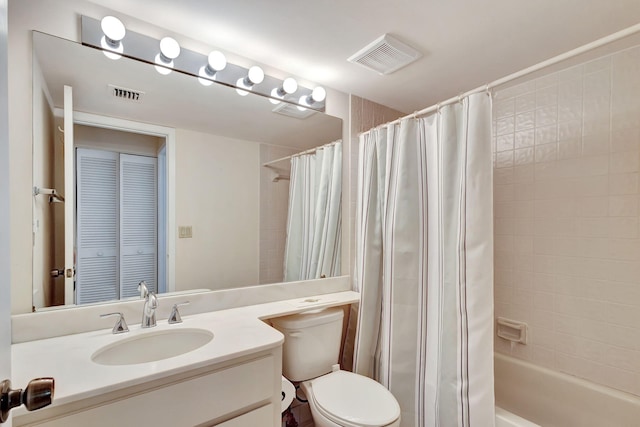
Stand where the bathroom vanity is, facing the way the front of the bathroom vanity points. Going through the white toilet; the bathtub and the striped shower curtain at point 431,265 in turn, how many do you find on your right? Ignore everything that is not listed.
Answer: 0

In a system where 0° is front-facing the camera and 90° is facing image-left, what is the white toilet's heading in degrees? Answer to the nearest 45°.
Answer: approximately 315°

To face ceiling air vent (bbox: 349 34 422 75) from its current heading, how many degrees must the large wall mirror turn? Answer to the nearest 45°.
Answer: approximately 45° to its left

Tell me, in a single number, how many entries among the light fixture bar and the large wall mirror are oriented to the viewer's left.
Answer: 0

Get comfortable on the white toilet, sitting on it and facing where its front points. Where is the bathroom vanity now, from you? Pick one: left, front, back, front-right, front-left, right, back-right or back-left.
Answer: right

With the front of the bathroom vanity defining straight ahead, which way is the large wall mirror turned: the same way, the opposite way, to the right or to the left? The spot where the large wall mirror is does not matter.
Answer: the same way

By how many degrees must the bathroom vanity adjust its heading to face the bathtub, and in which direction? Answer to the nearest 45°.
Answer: approximately 45° to its left

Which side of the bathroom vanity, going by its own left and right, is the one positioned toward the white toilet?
left

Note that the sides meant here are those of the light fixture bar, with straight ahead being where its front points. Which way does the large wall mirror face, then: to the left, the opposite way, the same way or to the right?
the same way

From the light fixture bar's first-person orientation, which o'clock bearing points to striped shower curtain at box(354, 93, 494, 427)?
The striped shower curtain is roughly at 11 o'clock from the light fixture bar.

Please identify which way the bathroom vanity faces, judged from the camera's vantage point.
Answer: facing the viewer and to the right of the viewer

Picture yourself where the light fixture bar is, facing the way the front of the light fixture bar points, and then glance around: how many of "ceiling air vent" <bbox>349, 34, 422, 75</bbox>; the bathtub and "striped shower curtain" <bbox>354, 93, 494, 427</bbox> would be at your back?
0

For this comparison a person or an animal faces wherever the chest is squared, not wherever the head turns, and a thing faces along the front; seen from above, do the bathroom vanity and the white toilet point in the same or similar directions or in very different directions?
same or similar directions

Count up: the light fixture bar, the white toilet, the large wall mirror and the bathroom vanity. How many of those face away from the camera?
0

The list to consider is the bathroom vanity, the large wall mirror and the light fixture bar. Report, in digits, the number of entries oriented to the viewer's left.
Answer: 0
